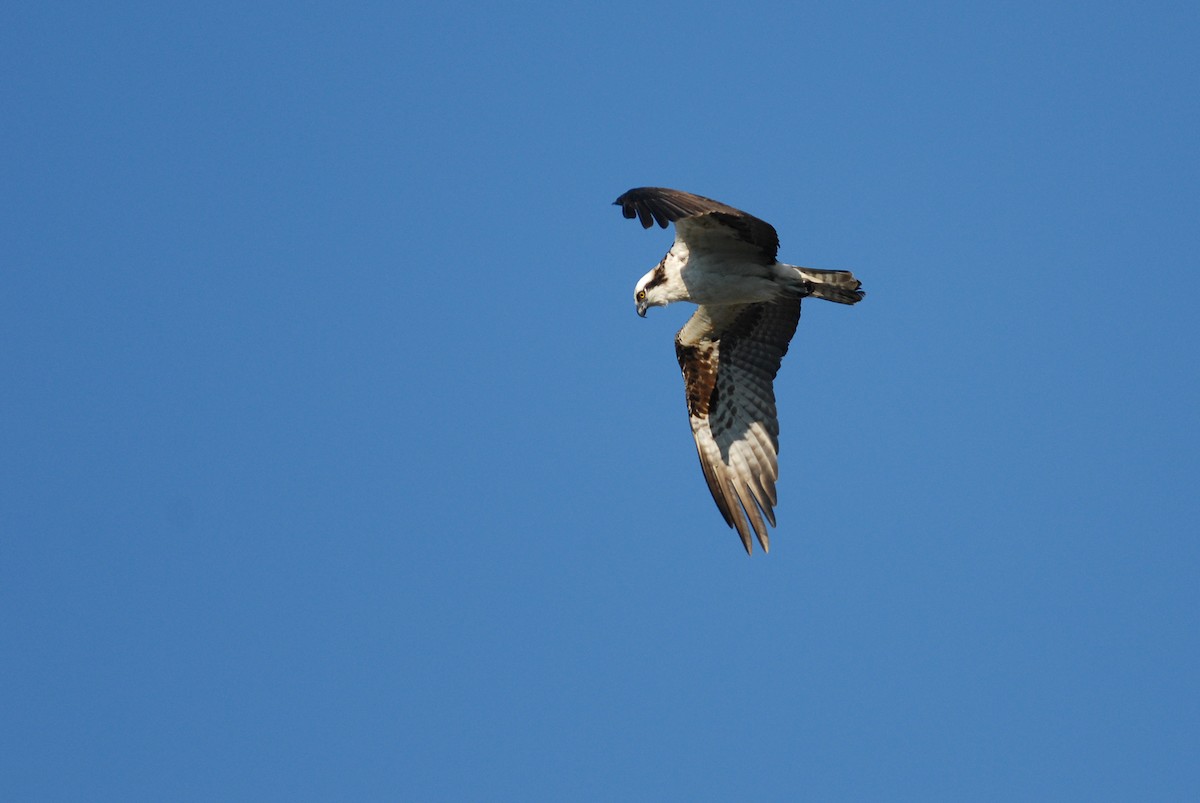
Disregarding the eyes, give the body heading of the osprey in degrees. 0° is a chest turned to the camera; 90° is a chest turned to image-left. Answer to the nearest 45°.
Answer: approximately 90°
